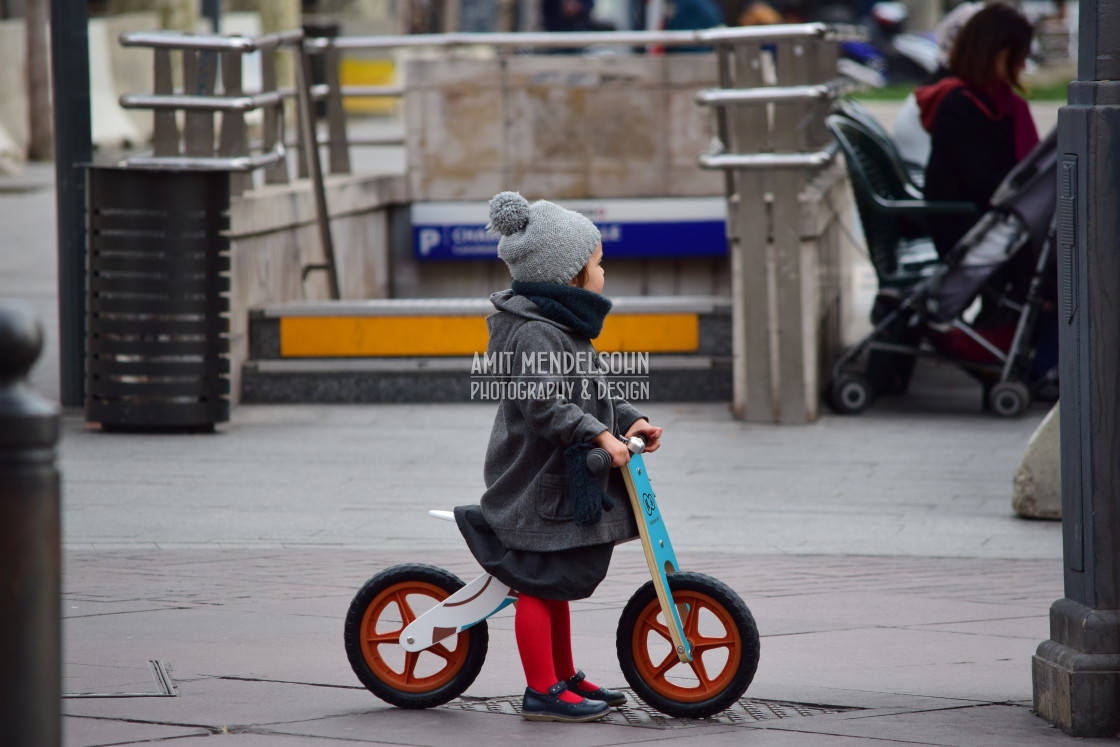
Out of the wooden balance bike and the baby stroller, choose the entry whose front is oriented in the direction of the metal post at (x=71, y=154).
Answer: the baby stroller

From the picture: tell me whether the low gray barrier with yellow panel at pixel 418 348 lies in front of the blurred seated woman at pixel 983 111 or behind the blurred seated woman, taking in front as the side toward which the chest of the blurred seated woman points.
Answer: behind

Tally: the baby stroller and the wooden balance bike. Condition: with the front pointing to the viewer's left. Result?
1

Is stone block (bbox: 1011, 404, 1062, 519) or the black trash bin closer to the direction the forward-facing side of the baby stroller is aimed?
the black trash bin

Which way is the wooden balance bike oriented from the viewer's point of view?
to the viewer's right

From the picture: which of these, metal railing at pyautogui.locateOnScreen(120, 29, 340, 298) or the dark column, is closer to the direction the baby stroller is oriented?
the metal railing

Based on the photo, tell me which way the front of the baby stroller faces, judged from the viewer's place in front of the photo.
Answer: facing to the left of the viewer

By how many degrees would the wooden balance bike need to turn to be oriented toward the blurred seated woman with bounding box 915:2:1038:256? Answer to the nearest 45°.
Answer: approximately 90° to its left

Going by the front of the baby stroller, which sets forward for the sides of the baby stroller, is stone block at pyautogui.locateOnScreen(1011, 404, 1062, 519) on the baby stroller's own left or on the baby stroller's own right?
on the baby stroller's own left

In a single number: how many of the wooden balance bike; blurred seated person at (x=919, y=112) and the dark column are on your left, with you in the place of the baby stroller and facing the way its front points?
2

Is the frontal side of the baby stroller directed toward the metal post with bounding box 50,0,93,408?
yes
